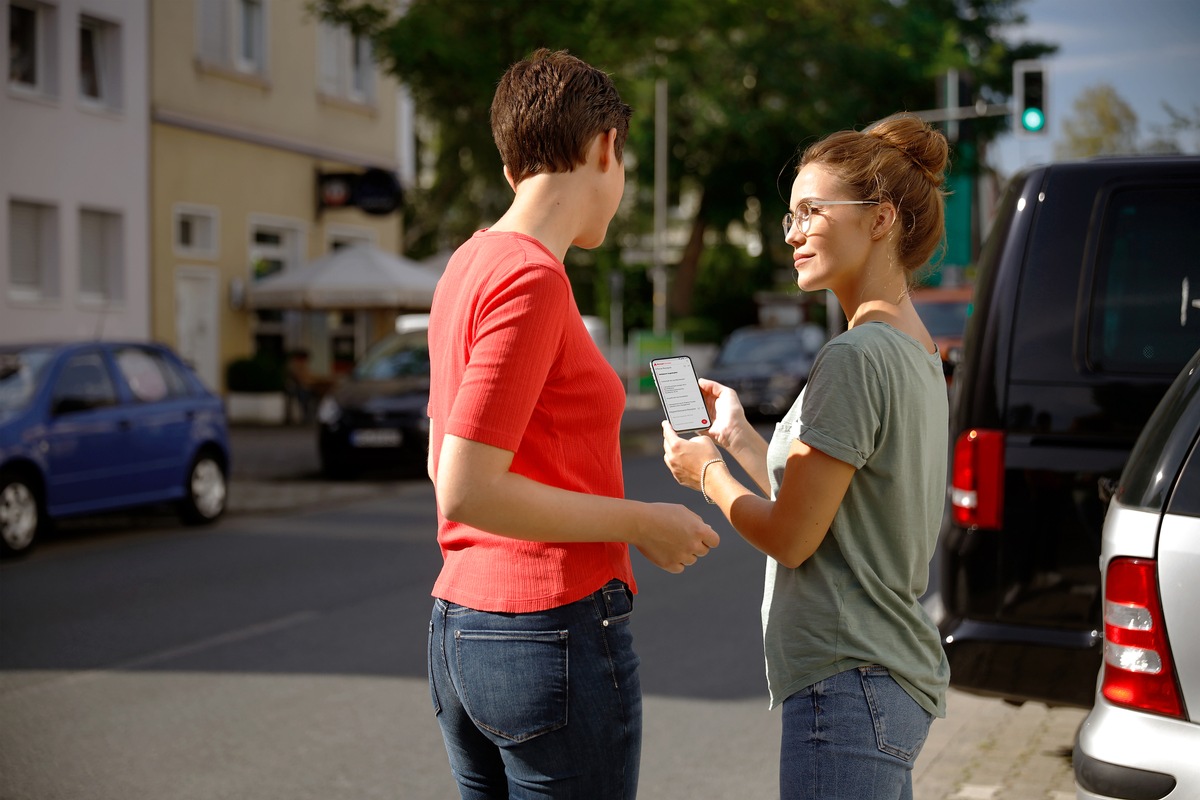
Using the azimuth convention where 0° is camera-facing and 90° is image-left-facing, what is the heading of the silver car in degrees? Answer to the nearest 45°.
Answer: approximately 180°

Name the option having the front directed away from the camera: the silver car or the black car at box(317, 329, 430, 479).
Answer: the silver car

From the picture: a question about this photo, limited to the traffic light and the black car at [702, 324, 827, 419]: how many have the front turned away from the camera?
0

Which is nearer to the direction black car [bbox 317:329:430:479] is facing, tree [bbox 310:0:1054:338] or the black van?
the black van

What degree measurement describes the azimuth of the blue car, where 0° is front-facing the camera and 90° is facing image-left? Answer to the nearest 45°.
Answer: approximately 45°

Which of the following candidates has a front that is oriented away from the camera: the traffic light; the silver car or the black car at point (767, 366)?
the silver car

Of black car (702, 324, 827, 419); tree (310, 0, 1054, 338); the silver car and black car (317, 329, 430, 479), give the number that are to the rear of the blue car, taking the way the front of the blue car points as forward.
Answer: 3

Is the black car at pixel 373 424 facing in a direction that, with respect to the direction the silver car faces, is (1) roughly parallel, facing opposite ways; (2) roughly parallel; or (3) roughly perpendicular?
roughly parallel, facing opposite ways

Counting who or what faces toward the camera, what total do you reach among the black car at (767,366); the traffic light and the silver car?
2

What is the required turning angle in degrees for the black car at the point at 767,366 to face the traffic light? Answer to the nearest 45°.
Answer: approximately 45° to its left

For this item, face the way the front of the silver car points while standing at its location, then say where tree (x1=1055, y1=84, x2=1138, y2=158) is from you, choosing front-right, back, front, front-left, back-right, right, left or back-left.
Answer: front

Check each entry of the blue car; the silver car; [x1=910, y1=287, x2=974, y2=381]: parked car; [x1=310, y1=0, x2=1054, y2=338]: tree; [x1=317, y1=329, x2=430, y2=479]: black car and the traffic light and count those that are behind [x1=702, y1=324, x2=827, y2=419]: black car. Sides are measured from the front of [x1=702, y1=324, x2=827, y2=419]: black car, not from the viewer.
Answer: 1

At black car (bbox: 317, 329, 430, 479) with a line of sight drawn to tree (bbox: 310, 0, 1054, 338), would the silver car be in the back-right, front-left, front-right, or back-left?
back-right

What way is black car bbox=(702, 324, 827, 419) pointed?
toward the camera

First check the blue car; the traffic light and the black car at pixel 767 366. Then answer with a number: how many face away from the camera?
0

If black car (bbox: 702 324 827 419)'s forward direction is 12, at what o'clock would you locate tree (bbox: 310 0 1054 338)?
The tree is roughly at 6 o'clock from the black car.

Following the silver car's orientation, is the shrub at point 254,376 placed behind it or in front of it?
in front

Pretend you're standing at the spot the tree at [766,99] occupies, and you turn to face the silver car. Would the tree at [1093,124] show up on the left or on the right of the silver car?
left
